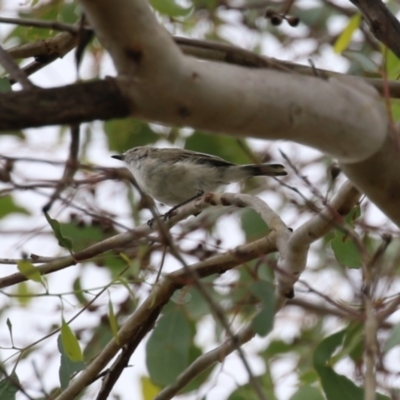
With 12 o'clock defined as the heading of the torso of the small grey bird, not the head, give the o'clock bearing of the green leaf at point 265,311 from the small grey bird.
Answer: The green leaf is roughly at 6 o'clock from the small grey bird.

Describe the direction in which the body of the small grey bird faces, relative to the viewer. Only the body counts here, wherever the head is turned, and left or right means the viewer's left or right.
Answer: facing to the left of the viewer

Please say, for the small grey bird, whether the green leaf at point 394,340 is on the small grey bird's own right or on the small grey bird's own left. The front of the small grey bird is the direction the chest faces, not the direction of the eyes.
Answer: on the small grey bird's own left

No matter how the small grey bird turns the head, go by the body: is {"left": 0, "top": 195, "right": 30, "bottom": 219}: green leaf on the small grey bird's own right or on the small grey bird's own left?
on the small grey bird's own right

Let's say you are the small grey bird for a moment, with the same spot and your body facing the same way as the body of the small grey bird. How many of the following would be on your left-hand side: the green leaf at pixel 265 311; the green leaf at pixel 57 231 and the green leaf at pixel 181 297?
3
